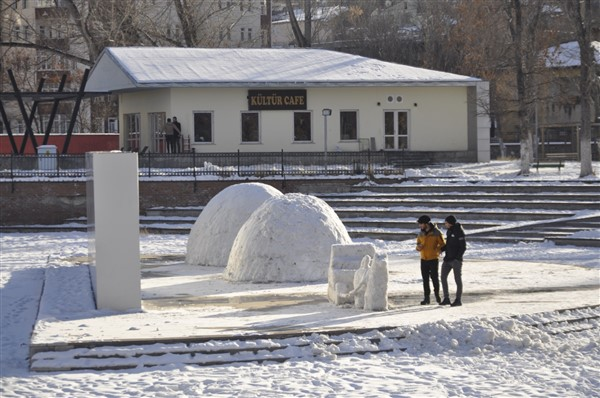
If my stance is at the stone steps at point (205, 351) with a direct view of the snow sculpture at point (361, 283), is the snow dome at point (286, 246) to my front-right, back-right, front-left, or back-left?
front-left

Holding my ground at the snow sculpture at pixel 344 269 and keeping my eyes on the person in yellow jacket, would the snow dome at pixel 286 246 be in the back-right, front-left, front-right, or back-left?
back-left

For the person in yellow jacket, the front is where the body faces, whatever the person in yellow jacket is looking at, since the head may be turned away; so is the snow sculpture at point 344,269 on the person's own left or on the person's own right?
on the person's own right

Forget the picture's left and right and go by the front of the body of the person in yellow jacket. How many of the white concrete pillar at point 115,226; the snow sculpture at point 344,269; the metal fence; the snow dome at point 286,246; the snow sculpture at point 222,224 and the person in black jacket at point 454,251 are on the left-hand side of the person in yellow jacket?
1

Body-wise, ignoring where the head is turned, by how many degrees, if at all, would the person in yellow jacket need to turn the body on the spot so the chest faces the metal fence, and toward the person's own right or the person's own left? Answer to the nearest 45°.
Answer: approximately 135° to the person's own right

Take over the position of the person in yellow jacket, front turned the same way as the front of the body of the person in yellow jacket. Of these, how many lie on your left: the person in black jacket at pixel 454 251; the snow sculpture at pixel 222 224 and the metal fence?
1

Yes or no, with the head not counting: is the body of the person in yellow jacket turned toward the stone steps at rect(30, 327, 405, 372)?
yes

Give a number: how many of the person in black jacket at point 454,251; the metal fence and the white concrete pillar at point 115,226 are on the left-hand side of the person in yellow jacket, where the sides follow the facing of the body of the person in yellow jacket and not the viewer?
1

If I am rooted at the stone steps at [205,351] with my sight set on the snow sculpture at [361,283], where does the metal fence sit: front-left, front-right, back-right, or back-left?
front-left

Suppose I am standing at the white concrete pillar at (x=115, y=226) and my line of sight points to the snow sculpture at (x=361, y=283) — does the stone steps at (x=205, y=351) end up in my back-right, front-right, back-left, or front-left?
front-right

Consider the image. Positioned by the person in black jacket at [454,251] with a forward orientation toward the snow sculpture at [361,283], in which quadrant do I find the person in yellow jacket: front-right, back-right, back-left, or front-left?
front-right

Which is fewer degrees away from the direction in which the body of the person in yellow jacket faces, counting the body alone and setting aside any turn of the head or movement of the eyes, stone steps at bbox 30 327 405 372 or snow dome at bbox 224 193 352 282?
the stone steps

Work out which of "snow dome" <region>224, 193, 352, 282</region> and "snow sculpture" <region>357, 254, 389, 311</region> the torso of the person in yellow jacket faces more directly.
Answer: the snow sculpture

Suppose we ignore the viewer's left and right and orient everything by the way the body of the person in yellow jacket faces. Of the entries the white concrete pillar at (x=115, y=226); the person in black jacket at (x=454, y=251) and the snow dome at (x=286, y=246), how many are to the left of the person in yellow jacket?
1
